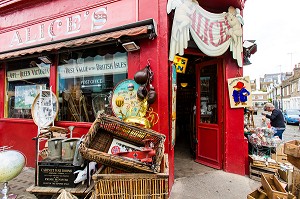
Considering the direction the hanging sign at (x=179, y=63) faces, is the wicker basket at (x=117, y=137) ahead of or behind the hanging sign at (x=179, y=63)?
ahead

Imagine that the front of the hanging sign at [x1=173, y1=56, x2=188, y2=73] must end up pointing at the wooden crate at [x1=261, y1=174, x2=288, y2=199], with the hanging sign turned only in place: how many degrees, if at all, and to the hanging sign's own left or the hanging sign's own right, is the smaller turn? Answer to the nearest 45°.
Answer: approximately 45° to the hanging sign's own left

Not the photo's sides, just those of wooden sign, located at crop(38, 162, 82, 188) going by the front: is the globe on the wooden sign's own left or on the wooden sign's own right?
on the wooden sign's own right

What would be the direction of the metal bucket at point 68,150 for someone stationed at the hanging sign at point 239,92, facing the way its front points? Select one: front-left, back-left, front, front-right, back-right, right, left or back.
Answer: front-right

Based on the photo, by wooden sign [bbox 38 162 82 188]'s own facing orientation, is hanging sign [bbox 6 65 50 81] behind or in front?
behind

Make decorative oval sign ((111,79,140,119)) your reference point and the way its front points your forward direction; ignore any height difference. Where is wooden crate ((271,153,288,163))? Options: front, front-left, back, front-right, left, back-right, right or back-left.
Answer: left

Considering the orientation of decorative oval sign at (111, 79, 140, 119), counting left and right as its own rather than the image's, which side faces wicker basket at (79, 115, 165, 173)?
front

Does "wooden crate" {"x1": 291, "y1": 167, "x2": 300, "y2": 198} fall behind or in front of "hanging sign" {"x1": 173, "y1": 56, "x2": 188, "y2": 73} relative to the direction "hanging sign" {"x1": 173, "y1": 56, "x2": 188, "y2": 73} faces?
in front

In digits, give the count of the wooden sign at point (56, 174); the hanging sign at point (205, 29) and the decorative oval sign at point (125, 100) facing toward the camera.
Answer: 3

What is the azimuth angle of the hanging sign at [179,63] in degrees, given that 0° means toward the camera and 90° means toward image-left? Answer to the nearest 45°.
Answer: approximately 0°

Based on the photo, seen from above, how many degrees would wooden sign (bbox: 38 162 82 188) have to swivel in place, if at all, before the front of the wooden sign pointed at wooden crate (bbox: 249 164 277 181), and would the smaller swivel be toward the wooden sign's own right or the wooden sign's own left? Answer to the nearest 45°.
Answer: approximately 90° to the wooden sign's own left

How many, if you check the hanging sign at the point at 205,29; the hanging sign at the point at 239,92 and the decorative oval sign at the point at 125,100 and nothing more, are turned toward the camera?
3

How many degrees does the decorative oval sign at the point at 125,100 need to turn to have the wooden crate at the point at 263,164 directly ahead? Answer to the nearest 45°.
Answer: approximately 90° to its left
